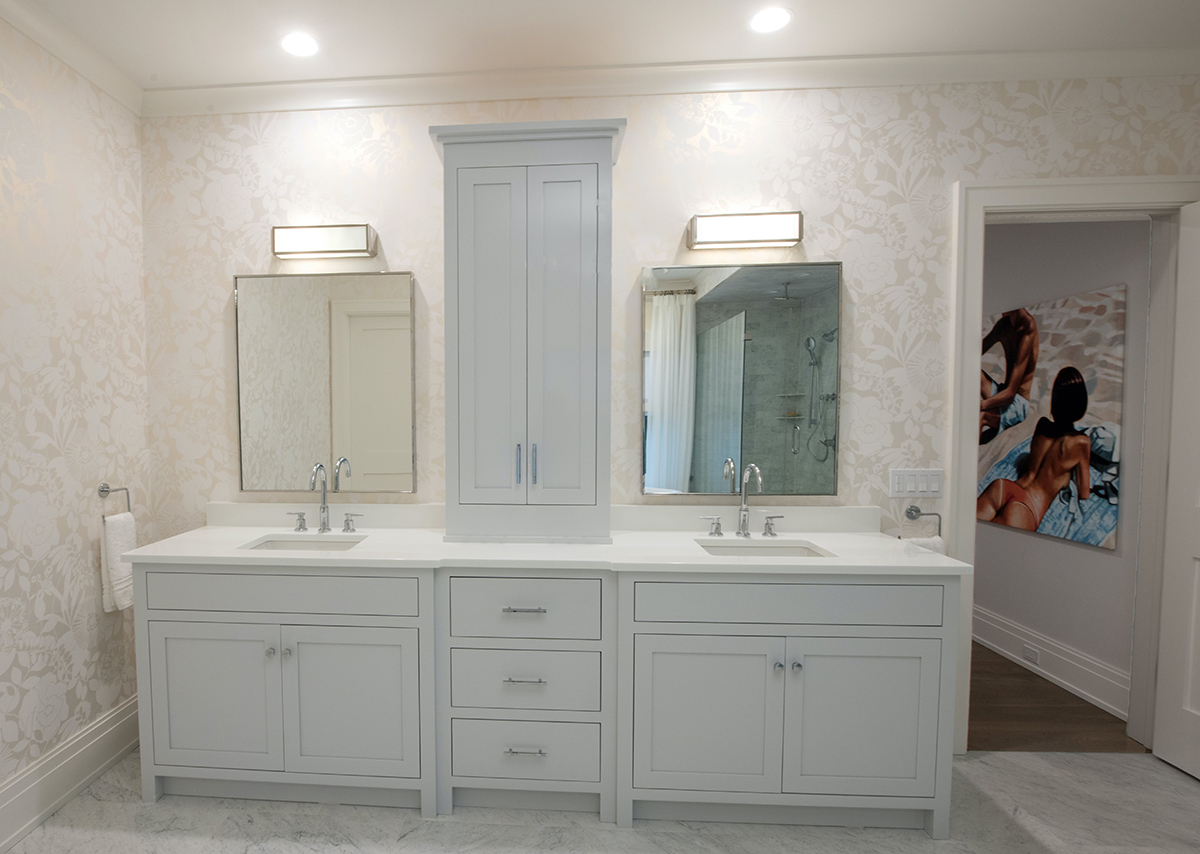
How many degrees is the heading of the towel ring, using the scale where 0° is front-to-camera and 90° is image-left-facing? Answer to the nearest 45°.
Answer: approximately 270°

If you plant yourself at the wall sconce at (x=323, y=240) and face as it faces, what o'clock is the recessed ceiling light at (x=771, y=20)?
The recessed ceiling light is roughly at 10 o'clock from the wall sconce.

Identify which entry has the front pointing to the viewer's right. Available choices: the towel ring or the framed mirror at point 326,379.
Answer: the towel ring

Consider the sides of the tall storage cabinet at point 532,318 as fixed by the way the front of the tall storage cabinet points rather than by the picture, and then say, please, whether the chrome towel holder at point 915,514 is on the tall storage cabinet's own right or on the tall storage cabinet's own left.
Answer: on the tall storage cabinet's own left

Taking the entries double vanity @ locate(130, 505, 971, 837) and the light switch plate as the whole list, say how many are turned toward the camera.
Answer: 2

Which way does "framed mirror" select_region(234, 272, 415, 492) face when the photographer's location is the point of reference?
facing the viewer

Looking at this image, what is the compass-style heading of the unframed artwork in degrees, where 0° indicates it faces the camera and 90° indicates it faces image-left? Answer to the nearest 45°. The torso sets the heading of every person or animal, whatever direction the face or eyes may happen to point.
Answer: approximately 45°

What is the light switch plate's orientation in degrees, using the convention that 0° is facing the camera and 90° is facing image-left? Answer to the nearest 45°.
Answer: approximately 0°

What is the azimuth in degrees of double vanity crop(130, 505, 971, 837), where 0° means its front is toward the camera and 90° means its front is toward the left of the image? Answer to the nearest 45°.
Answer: approximately 0°

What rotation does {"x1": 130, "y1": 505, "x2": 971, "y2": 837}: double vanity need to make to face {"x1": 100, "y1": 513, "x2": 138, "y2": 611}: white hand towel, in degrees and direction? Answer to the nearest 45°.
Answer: approximately 90° to its right

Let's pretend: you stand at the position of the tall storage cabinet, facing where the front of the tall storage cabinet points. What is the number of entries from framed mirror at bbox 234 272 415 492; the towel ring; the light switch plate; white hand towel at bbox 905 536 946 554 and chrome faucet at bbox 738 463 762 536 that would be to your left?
3

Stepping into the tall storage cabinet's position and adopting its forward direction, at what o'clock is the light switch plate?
The light switch plate is roughly at 9 o'clock from the tall storage cabinet.

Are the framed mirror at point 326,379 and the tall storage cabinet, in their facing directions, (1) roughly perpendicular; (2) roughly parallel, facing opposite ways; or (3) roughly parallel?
roughly parallel

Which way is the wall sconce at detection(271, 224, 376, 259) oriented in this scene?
toward the camera
